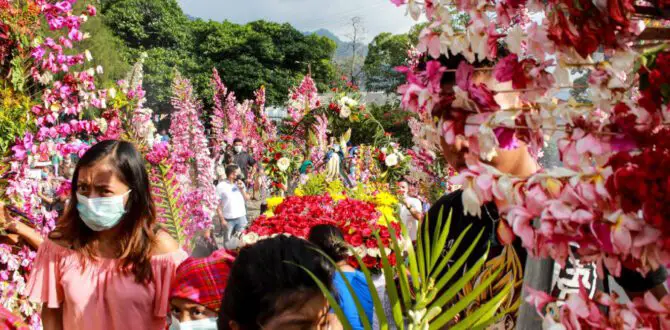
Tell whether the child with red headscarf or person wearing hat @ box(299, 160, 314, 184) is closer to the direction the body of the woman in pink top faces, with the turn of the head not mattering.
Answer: the child with red headscarf

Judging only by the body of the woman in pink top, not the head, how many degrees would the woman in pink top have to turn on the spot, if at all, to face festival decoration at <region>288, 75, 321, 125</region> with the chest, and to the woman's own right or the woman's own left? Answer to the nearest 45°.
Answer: approximately 135° to the woman's own left

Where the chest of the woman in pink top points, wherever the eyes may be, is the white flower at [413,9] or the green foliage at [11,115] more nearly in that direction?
the white flower

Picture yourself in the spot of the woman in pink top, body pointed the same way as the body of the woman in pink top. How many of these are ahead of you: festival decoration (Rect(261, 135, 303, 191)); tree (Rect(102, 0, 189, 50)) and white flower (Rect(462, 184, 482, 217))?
1

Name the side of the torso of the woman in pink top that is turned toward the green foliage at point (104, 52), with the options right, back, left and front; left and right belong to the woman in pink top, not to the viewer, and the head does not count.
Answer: back

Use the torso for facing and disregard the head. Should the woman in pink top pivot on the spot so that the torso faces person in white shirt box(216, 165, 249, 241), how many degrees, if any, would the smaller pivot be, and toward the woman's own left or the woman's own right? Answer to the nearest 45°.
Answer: approximately 180°

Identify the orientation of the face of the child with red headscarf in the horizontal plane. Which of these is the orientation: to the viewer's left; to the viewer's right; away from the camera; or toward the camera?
toward the camera

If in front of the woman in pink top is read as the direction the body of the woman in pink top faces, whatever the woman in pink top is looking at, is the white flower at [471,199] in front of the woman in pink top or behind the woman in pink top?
in front

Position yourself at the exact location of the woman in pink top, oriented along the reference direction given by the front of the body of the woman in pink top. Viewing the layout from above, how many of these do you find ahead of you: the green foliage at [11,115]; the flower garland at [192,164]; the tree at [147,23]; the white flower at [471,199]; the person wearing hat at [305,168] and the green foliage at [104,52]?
1

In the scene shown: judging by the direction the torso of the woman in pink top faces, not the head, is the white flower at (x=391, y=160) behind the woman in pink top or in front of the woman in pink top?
behind

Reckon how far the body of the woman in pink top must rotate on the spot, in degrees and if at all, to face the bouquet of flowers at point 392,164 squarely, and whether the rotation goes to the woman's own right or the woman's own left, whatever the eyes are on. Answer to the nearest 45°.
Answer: approximately 135° to the woman's own left

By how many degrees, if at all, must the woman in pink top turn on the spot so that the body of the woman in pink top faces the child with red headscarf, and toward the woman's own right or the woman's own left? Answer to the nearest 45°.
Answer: approximately 45° to the woman's own left

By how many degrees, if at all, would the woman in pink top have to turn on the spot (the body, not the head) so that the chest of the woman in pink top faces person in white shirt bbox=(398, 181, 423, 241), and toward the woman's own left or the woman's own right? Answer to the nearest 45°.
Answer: approximately 135° to the woman's own left

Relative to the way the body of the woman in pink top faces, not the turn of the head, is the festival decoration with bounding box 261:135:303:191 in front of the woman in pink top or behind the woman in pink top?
behind

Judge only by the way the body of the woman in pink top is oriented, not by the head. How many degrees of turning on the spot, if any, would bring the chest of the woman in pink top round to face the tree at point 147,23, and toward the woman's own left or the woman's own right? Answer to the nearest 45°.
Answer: approximately 180°

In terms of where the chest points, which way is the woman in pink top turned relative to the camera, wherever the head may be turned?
toward the camera
